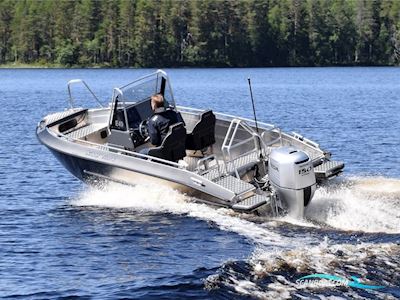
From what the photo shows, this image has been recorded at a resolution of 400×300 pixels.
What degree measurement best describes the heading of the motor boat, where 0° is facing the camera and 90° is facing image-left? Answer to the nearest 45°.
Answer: approximately 135°
